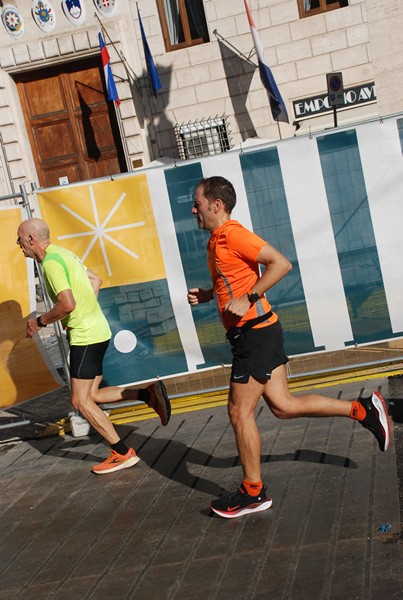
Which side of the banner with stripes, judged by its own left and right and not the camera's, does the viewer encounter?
front

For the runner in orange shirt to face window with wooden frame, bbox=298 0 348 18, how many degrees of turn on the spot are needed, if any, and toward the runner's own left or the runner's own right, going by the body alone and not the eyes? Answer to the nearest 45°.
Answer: approximately 90° to the runner's own right

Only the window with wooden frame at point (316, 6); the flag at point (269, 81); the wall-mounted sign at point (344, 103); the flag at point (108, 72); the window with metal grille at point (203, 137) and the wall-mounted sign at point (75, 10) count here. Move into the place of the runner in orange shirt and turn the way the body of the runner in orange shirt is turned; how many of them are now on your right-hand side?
6

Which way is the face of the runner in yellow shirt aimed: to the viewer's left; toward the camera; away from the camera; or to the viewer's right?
to the viewer's left

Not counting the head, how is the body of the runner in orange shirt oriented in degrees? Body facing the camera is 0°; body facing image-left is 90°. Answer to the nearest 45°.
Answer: approximately 90°

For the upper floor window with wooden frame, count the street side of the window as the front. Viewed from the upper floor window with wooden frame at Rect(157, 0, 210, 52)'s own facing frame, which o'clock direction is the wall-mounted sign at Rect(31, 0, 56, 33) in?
The wall-mounted sign is roughly at 2 o'clock from the upper floor window with wooden frame.

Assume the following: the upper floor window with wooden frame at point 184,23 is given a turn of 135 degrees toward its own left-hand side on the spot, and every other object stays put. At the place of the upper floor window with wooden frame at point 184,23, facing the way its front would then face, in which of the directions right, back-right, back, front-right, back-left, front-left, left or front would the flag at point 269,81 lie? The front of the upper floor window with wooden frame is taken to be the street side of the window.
right

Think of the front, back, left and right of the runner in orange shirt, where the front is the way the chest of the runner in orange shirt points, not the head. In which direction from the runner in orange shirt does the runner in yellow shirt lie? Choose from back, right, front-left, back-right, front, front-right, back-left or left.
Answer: front-right

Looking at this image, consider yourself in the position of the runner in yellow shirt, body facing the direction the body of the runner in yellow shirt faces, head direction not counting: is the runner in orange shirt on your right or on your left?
on your left

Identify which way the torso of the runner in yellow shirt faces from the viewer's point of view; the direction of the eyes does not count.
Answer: to the viewer's left

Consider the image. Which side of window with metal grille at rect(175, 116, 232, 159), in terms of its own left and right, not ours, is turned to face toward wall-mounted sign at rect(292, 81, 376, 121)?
left

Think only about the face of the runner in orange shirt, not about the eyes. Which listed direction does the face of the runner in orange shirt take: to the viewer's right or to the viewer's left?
to the viewer's left

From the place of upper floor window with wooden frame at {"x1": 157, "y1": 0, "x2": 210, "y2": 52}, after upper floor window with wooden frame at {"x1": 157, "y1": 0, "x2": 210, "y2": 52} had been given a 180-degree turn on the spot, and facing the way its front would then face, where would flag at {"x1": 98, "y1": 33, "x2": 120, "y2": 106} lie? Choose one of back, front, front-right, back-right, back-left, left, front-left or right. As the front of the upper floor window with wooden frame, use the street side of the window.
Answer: back-left

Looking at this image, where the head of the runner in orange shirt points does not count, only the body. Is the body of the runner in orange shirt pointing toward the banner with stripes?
no

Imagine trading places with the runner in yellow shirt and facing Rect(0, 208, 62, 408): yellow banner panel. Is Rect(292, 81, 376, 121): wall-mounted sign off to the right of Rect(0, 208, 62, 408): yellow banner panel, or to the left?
right

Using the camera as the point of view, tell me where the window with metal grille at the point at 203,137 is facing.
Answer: facing the viewer
